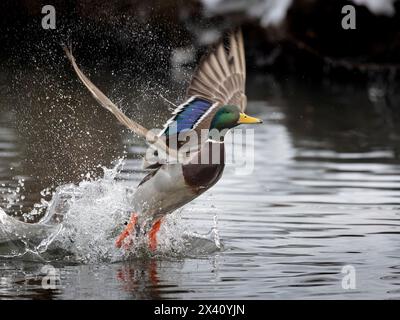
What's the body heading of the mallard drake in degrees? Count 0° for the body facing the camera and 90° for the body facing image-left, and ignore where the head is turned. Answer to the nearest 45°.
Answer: approximately 270°
